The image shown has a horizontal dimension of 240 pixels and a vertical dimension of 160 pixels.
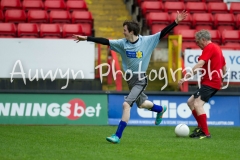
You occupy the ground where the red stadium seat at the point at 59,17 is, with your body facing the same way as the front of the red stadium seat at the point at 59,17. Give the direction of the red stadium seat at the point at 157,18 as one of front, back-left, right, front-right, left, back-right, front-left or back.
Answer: left

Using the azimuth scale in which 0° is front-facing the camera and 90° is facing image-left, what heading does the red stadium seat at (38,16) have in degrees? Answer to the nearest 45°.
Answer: approximately 0°

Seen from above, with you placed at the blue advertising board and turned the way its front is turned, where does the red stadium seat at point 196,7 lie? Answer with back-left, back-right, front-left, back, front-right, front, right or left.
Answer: back

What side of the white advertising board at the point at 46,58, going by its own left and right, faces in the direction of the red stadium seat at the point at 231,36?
left

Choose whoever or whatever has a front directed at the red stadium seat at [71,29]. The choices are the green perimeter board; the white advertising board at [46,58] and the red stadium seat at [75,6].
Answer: the red stadium seat at [75,6]
